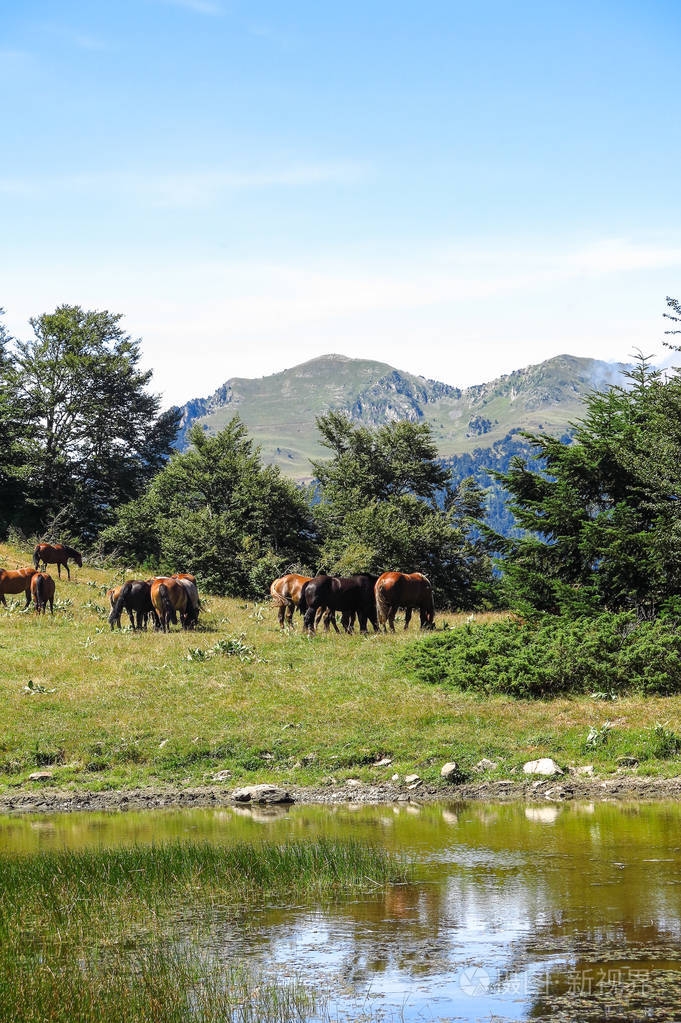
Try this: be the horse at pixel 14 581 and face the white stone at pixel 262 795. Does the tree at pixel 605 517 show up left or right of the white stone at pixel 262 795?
left

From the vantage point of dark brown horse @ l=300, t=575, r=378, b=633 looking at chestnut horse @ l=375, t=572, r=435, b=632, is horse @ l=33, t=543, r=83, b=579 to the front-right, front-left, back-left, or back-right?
back-left

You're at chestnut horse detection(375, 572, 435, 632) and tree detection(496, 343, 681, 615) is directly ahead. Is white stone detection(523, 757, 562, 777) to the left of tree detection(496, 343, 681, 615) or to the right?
right
